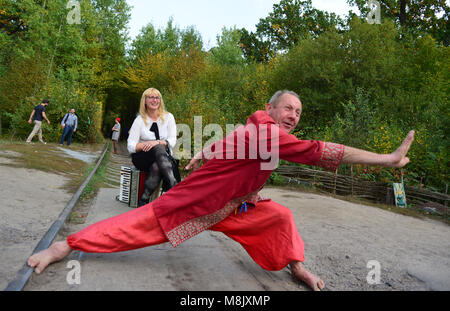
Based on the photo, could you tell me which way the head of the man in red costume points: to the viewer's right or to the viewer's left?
to the viewer's right

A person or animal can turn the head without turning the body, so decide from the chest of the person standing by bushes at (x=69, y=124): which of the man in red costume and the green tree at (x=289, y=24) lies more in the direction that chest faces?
the man in red costume

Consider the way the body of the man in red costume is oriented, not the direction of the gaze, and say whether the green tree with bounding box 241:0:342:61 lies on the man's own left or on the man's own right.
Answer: on the man's own left

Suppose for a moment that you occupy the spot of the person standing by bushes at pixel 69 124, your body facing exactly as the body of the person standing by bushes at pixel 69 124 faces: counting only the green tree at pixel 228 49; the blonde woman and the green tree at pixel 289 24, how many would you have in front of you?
1
